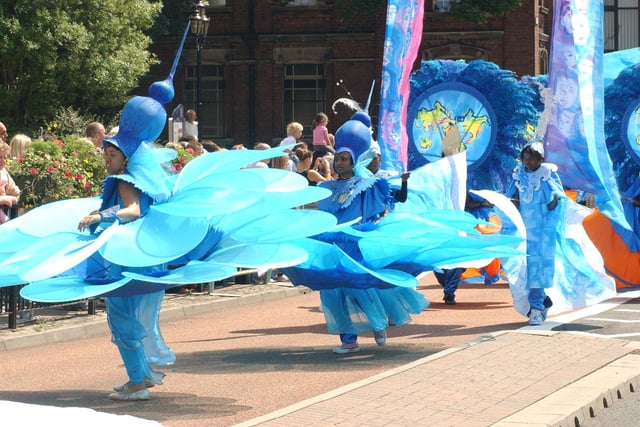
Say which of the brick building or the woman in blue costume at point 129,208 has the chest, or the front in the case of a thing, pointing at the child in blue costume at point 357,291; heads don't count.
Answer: the brick building

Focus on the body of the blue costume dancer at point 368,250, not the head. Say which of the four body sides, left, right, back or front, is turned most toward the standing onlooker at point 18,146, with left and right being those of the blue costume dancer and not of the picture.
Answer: right

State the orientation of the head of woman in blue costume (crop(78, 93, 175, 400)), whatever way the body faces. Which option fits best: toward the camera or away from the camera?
toward the camera

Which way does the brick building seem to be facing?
toward the camera

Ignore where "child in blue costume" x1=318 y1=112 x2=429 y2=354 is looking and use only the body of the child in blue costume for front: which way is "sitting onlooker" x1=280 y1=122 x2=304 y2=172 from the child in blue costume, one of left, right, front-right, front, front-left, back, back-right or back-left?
back-right

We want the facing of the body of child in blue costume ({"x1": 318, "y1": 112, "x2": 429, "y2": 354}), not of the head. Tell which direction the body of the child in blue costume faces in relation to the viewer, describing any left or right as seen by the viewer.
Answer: facing the viewer and to the left of the viewer

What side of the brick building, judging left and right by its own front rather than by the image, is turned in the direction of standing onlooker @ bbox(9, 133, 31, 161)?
front

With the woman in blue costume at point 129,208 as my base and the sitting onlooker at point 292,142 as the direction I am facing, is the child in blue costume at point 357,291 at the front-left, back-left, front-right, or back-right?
front-right

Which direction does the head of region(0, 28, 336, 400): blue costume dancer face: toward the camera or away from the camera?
toward the camera
